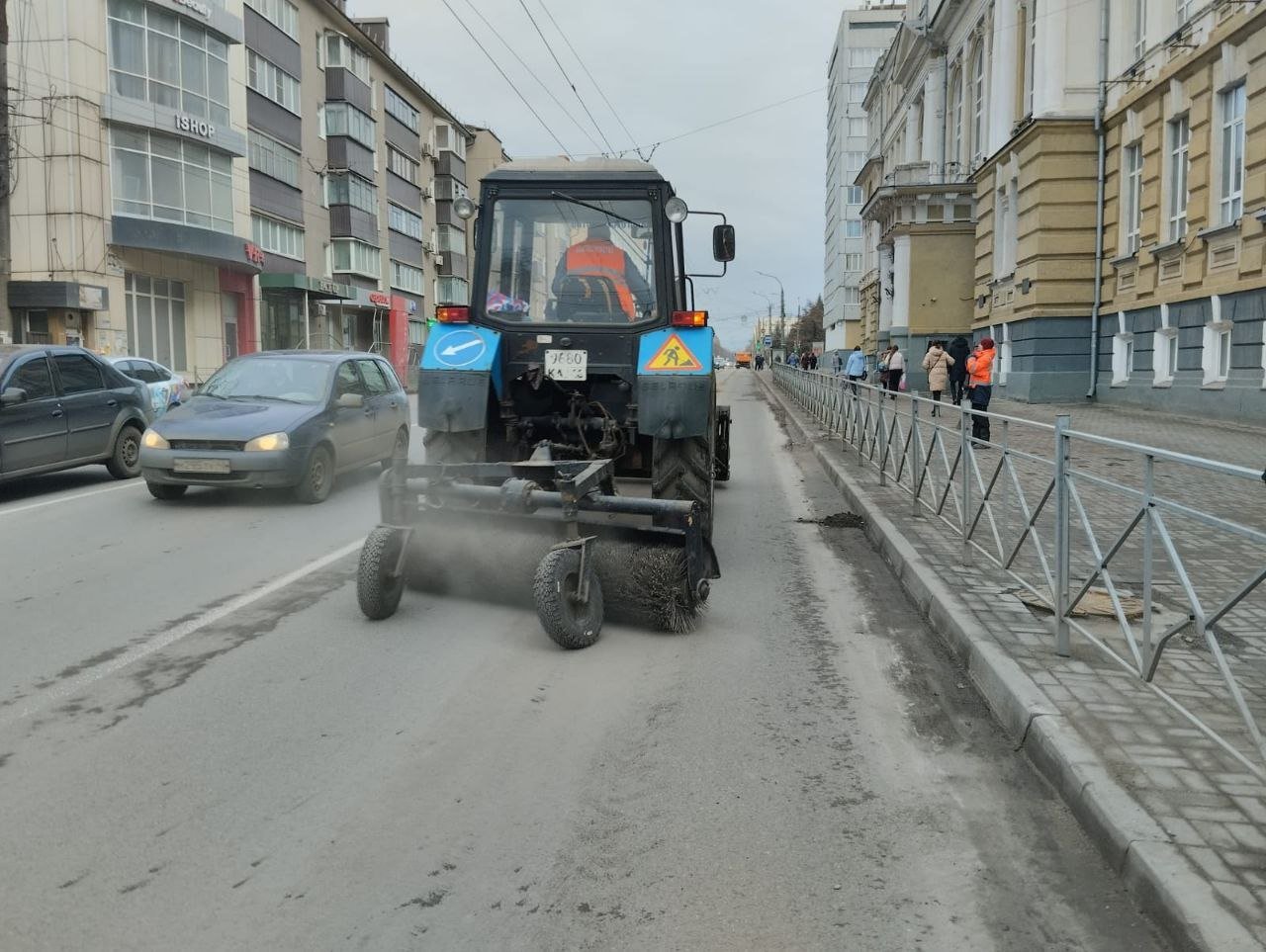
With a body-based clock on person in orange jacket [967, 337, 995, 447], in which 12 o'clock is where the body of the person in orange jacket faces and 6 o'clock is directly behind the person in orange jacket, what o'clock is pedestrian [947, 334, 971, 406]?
The pedestrian is roughly at 3 o'clock from the person in orange jacket.

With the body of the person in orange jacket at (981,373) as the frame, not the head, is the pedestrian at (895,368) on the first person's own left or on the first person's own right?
on the first person's own right

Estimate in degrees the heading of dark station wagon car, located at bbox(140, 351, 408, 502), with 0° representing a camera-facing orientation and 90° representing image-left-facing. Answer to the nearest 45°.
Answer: approximately 45°

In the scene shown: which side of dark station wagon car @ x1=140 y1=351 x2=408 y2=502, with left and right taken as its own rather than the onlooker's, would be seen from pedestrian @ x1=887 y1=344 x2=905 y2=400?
back

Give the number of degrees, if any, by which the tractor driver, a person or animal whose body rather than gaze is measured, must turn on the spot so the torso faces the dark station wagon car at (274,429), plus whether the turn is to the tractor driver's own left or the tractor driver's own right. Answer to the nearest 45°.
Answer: approximately 45° to the tractor driver's own left

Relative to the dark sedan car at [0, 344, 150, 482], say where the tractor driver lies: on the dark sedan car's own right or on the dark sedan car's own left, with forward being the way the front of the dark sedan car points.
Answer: on the dark sedan car's own left

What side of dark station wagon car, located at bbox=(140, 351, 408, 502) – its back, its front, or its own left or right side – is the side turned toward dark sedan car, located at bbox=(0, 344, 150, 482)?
right

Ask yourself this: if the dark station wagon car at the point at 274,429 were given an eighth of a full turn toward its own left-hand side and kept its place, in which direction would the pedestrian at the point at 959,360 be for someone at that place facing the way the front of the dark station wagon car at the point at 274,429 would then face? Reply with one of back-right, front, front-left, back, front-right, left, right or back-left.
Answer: back-left

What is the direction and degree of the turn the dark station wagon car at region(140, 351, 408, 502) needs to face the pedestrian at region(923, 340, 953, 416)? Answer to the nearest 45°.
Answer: approximately 180°

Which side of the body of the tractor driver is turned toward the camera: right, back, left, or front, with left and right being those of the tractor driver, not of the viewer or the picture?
back
